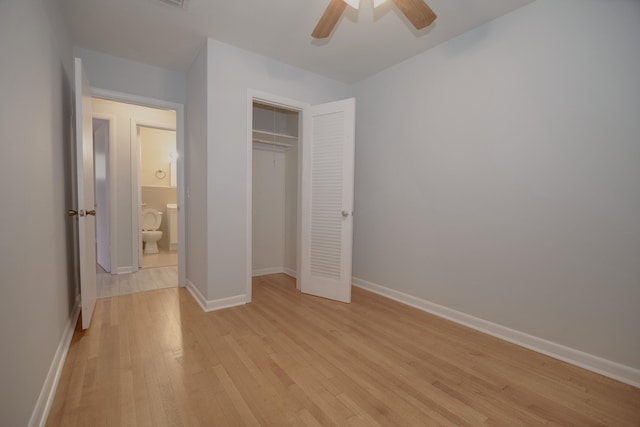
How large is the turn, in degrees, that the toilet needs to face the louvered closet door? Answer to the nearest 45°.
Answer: approximately 45° to its left

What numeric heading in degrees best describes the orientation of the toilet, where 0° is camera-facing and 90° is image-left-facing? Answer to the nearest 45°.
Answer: approximately 0°

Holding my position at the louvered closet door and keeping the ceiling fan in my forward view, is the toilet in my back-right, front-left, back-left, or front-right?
back-right
